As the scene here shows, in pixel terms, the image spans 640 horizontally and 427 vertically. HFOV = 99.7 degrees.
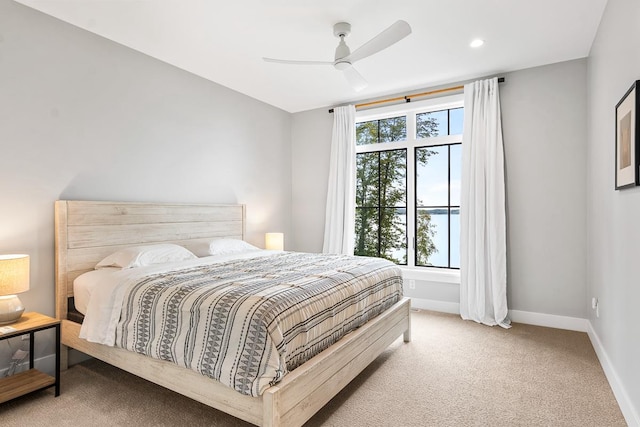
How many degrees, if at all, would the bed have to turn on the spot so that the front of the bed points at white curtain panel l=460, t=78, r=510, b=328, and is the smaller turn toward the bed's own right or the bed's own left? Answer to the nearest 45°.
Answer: approximately 45° to the bed's own left

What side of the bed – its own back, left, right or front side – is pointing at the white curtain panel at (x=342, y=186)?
left

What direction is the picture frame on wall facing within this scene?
to the viewer's left

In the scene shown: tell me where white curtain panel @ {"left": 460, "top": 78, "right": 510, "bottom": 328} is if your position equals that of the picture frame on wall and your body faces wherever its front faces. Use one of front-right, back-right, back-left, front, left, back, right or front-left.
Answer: front-right

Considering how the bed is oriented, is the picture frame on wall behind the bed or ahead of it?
ahead

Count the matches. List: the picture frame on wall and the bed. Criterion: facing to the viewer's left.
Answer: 1

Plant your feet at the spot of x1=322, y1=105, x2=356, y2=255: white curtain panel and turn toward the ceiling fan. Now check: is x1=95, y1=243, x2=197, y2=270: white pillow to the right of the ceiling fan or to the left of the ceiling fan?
right

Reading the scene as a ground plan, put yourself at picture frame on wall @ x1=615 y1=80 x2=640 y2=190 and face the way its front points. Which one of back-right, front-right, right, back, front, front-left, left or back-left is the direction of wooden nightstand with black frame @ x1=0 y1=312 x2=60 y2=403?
front-left

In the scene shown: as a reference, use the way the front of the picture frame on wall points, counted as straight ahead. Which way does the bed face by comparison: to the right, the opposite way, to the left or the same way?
the opposite way
